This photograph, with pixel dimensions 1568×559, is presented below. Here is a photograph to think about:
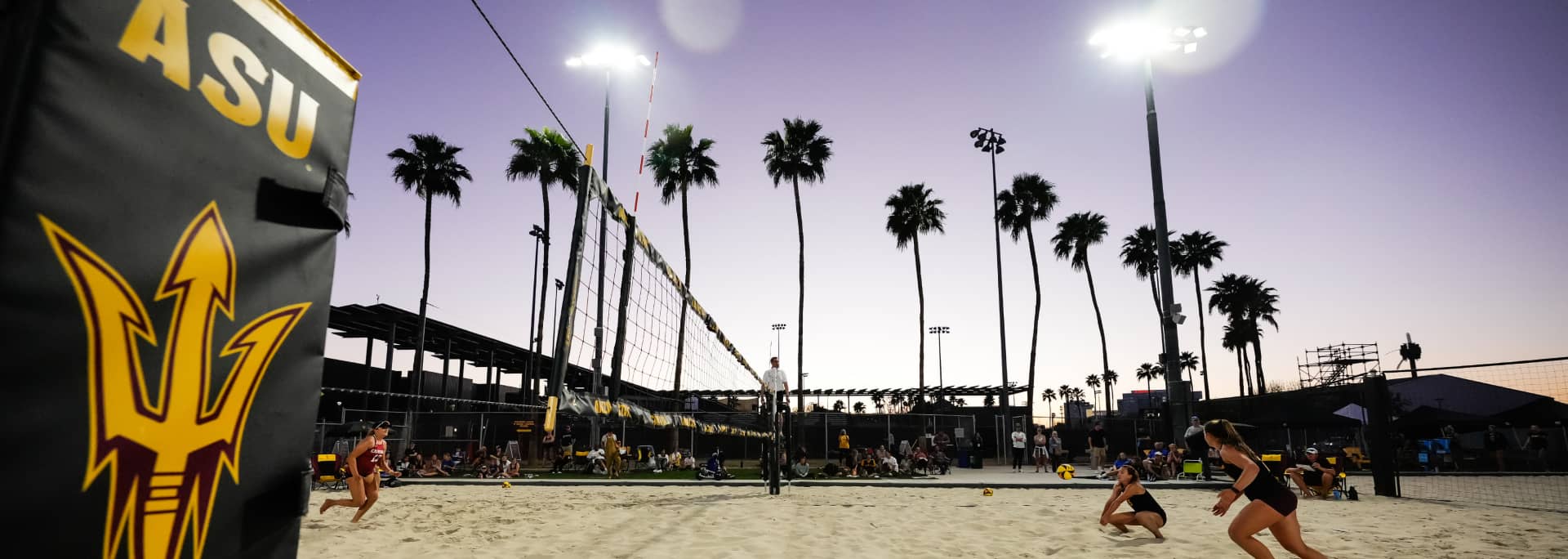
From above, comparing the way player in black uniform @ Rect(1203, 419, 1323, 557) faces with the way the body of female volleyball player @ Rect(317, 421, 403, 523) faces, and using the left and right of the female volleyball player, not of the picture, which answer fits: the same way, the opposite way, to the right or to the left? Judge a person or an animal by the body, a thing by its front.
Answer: the opposite way

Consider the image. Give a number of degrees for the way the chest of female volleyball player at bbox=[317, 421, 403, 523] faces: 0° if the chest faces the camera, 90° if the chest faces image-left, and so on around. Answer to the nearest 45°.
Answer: approximately 315°

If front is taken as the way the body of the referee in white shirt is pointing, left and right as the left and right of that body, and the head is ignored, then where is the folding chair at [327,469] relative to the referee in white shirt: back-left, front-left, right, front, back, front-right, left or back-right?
right

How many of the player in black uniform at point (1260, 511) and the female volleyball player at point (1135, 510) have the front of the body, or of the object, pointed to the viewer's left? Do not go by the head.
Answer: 2

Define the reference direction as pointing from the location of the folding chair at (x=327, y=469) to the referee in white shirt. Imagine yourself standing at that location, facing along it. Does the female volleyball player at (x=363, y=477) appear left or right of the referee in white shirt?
right

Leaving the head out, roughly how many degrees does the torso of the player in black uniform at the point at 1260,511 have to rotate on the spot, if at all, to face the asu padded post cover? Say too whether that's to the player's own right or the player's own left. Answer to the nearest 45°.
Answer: approximately 90° to the player's own left

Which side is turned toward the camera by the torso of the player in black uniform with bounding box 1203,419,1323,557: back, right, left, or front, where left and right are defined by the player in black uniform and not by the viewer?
left

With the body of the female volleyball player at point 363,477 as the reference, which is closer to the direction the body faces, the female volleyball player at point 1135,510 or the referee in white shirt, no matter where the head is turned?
the female volleyball player

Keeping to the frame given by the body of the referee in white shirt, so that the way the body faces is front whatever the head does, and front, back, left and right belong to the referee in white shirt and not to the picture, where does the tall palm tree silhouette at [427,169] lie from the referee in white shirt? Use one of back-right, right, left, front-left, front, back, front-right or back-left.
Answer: back-right
